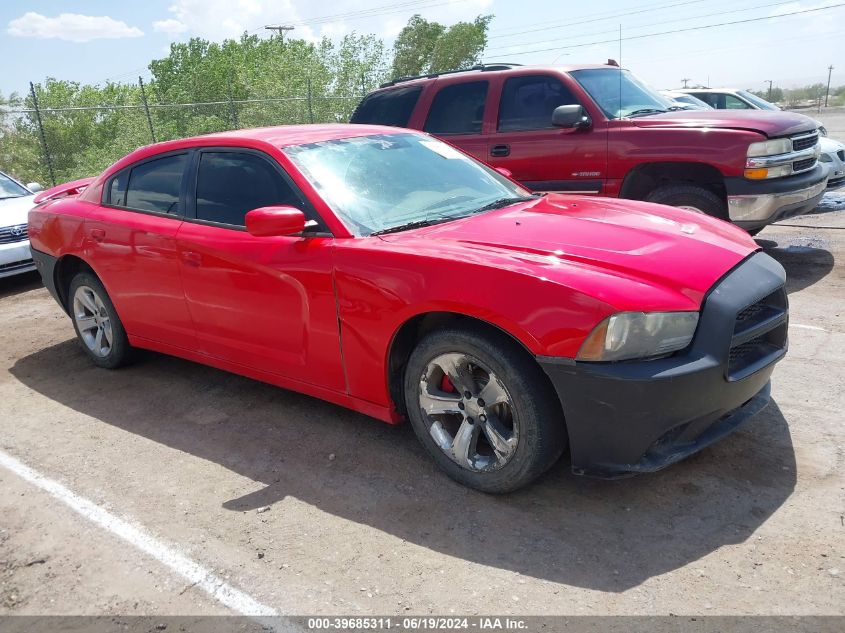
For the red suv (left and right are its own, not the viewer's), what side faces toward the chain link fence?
back

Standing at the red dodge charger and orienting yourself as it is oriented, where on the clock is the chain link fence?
The chain link fence is roughly at 7 o'clock from the red dodge charger.

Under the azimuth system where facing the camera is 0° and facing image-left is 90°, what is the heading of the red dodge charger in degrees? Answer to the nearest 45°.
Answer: approximately 315°

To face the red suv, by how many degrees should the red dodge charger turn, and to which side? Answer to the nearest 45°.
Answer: approximately 90° to its left

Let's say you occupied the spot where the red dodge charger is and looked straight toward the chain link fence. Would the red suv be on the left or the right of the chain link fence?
right

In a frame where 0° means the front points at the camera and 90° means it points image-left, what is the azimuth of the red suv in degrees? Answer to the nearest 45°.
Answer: approximately 315°

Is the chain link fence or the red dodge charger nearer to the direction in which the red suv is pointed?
the red dodge charger
